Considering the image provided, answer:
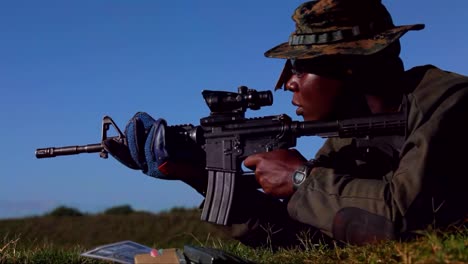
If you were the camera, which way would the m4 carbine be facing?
facing to the left of the viewer
